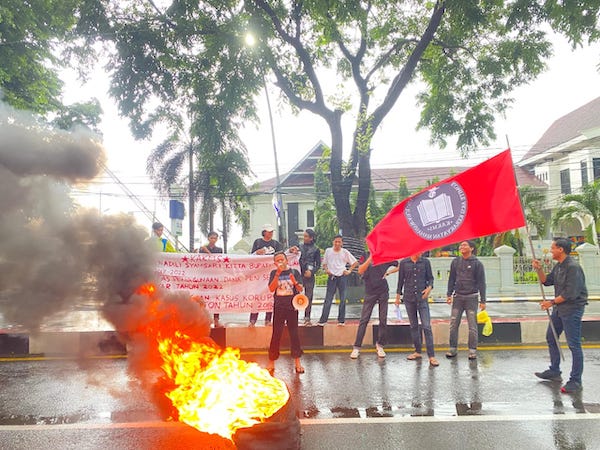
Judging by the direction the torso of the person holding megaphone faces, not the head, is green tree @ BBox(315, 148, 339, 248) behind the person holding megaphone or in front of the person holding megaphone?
behind

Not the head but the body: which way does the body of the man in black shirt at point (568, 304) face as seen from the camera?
to the viewer's left

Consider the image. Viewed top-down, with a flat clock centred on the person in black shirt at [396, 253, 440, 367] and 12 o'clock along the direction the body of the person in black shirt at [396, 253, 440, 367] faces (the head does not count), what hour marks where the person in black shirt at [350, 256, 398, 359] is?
the person in black shirt at [350, 256, 398, 359] is roughly at 3 o'clock from the person in black shirt at [396, 253, 440, 367].

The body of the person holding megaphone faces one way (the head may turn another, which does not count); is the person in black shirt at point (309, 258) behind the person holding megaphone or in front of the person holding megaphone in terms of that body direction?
behind

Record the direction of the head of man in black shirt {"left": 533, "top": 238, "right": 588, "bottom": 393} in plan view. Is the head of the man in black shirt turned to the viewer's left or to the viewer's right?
to the viewer's left

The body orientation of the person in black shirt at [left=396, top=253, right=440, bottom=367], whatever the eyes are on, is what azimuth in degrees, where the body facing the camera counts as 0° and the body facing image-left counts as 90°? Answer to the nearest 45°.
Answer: approximately 0°

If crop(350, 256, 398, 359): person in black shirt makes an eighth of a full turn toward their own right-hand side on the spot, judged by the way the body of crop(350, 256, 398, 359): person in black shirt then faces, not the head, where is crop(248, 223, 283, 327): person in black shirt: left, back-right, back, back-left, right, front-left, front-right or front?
right

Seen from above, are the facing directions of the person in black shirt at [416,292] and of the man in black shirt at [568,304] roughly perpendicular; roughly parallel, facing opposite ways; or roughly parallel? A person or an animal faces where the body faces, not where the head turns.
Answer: roughly perpendicular

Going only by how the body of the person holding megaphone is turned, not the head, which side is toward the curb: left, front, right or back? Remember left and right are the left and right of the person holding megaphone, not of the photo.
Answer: back

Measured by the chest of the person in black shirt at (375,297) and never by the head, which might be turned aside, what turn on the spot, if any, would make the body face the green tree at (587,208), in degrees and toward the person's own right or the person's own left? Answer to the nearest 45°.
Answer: approximately 135° to the person's own left
